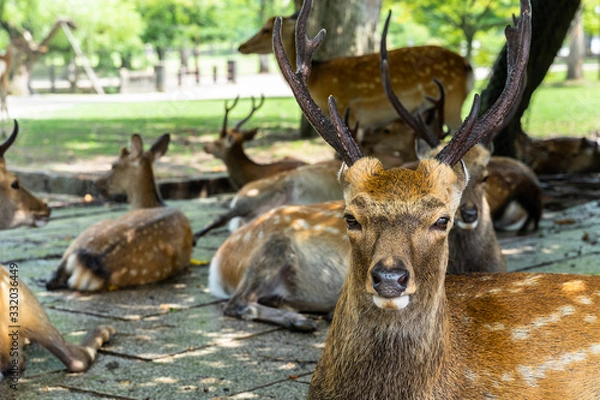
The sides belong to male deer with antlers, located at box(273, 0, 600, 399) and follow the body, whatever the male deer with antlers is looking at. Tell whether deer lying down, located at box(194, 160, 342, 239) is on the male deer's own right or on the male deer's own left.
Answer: on the male deer's own right

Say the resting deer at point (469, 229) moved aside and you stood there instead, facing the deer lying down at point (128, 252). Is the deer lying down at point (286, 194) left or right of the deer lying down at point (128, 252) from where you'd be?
right

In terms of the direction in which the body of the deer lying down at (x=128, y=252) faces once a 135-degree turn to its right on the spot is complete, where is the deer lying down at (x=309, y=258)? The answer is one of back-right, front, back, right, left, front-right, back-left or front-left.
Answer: front-left

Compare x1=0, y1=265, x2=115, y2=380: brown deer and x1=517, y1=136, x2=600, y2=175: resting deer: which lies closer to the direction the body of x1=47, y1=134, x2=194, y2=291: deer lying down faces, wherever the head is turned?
the resting deer

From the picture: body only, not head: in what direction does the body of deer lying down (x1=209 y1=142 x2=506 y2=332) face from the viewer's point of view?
to the viewer's right

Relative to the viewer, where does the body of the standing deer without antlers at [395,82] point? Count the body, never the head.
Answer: to the viewer's left

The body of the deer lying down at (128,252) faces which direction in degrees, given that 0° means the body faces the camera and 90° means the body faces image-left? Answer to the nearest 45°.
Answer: approximately 225°
